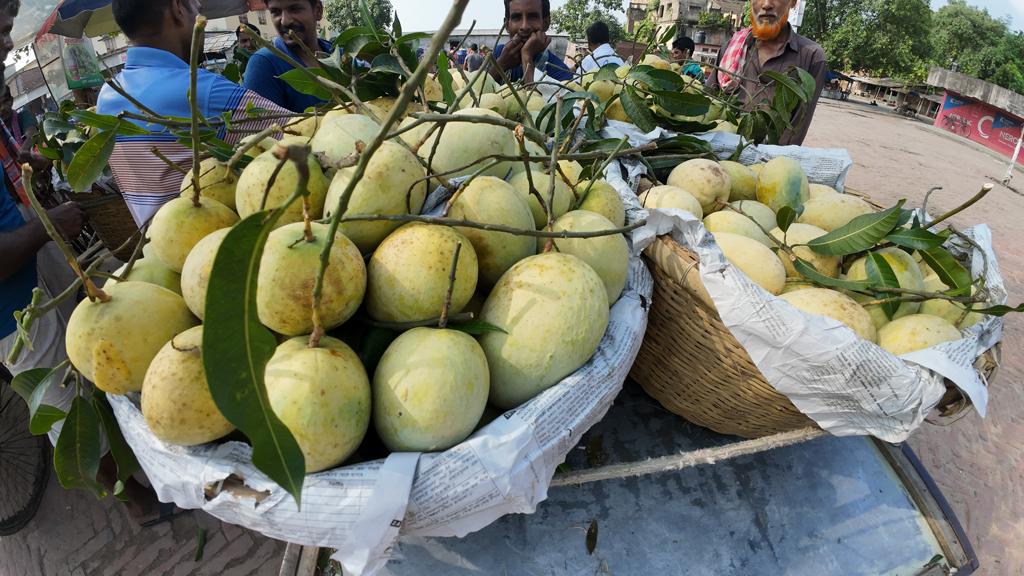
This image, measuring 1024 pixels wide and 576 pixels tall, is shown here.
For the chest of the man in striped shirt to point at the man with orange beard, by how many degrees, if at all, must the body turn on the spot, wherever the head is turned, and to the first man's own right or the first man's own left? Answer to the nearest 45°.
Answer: approximately 45° to the first man's own right

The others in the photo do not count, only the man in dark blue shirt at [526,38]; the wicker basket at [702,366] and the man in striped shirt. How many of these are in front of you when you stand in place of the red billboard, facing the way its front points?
3

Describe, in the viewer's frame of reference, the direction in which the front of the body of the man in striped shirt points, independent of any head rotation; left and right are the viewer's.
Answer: facing away from the viewer and to the right of the viewer

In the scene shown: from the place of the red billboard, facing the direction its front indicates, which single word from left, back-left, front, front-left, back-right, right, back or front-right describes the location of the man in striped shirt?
front

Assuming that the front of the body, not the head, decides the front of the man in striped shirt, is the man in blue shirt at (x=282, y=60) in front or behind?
in front

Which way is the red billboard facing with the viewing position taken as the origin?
facing the viewer

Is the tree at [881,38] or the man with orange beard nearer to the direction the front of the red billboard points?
the man with orange beard

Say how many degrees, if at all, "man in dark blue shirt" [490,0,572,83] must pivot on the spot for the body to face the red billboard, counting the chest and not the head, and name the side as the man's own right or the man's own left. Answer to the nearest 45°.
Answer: approximately 135° to the man's own left

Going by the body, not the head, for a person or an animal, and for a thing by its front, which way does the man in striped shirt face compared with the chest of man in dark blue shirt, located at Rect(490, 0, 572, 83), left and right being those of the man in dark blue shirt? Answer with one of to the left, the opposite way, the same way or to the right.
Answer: the opposite way

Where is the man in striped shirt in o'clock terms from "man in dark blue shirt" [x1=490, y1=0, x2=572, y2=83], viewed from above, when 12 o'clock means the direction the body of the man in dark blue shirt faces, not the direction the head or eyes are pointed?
The man in striped shirt is roughly at 1 o'clock from the man in dark blue shirt.
